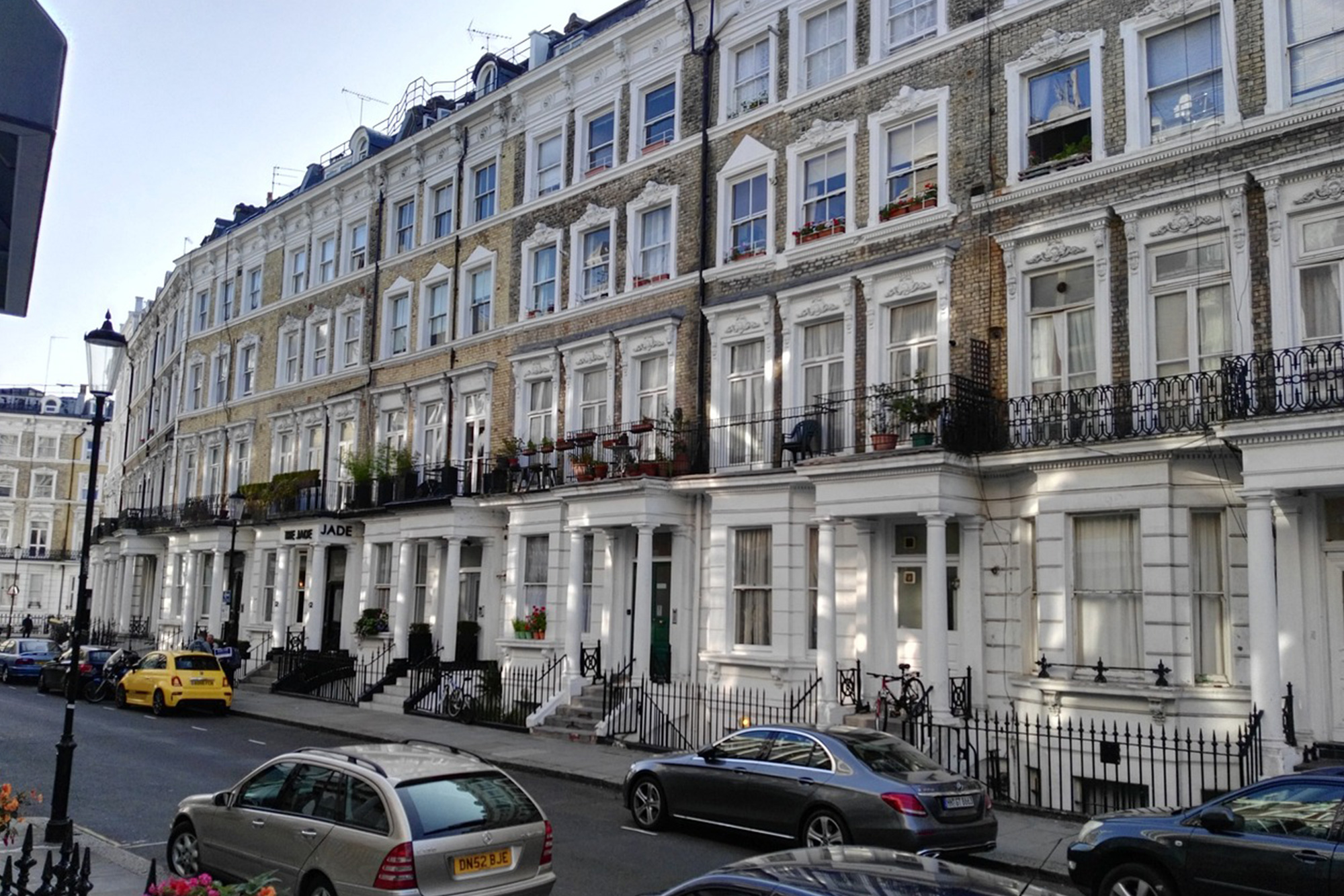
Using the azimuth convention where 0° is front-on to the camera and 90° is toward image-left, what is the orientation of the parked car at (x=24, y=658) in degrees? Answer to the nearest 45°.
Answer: approximately 135°

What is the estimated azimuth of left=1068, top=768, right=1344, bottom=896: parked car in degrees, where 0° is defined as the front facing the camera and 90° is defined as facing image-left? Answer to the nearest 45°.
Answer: approximately 90°

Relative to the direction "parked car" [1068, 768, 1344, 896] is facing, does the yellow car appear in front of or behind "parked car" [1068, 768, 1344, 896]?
in front

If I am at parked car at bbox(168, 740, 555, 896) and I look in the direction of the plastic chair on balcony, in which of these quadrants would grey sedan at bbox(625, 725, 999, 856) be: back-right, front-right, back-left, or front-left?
front-right

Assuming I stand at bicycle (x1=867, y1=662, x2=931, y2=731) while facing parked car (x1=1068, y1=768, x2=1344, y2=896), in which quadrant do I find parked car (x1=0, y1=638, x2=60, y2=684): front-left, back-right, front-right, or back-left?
back-right

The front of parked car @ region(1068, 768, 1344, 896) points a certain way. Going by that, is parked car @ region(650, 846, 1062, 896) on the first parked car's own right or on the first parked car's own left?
on the first parked car's own left

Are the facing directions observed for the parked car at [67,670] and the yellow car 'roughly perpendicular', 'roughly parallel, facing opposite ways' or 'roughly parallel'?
roughly parallel

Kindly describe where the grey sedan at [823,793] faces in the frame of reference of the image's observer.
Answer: facing away from the viewer and to the left of the viewer

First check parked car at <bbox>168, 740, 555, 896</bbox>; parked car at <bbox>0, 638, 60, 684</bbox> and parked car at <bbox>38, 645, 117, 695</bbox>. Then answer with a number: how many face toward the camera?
0

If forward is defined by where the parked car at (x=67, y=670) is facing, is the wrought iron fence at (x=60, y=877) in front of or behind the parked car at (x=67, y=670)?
behind

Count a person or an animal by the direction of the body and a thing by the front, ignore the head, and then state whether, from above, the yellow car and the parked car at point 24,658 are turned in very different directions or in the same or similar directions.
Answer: same or similar directions
